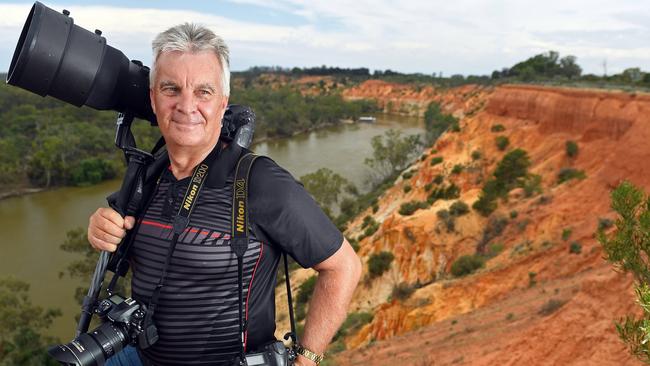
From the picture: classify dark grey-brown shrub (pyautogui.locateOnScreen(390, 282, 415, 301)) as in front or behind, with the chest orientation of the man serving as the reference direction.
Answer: behind

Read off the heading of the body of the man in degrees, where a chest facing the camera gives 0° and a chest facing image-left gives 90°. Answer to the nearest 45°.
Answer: approximately 45°

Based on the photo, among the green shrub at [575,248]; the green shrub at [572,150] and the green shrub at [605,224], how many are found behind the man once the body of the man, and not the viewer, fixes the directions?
3

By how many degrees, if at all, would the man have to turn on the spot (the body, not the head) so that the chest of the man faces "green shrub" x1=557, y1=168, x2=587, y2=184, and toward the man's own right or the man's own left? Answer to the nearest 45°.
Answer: approximately 180°

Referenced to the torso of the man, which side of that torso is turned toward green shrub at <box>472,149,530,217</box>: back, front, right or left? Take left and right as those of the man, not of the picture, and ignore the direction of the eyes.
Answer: back

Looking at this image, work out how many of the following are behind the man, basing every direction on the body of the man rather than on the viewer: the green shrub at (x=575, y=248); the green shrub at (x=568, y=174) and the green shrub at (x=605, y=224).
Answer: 3

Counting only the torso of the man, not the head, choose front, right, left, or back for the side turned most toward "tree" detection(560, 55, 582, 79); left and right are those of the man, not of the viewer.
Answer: back
